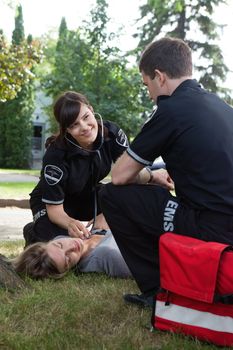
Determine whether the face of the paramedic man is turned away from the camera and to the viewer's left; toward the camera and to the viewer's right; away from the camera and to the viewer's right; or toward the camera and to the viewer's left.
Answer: away from the camera and to the viewer's left

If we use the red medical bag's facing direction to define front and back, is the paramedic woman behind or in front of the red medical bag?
behind

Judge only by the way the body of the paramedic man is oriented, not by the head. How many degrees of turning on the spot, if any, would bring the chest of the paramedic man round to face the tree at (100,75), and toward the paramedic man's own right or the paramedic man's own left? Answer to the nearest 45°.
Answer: approximately 45° to the paramedic man's own right

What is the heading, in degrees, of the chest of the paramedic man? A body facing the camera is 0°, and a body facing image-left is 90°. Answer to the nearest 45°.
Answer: approximately 135°

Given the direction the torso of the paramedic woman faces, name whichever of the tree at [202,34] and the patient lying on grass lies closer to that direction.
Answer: the patient lying on grass

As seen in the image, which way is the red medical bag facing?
toward the camera

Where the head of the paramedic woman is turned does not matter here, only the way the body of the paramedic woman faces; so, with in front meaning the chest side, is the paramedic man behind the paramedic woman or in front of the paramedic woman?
in front

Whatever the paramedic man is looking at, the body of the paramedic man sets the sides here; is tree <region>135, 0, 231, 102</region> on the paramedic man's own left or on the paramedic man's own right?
on the paramedic man's own right

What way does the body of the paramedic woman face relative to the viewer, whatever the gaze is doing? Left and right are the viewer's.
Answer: facing the viewer and to the right of the viewer

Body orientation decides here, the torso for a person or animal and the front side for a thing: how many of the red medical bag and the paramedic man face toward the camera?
1
